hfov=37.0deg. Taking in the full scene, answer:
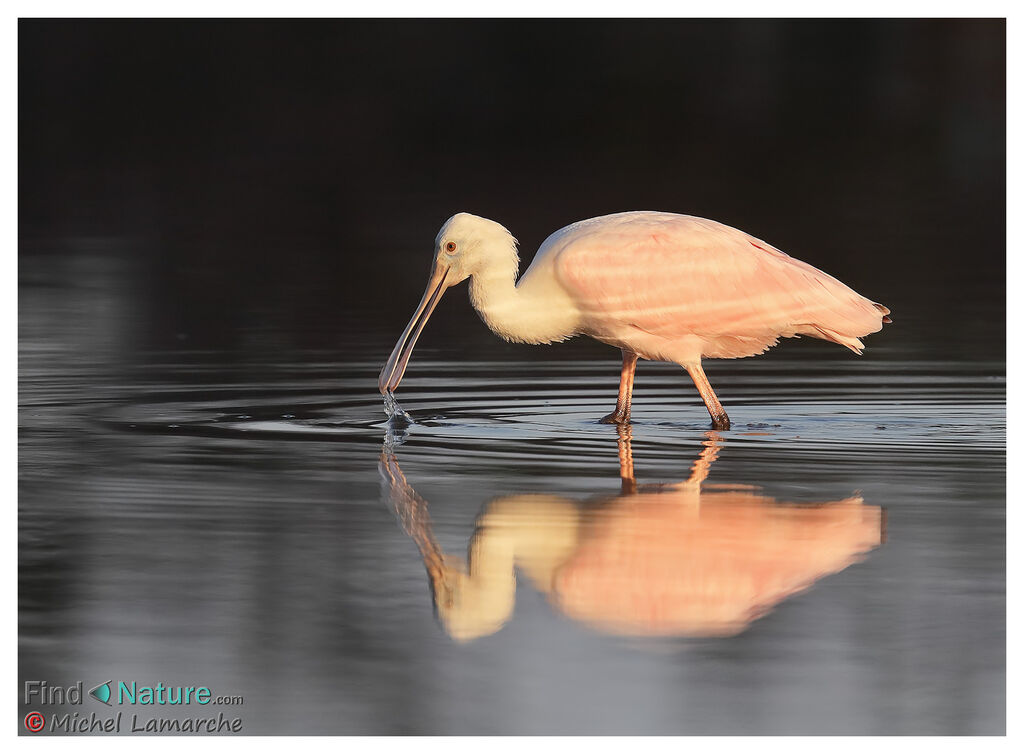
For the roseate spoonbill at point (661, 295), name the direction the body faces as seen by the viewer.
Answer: to the viewer's left
